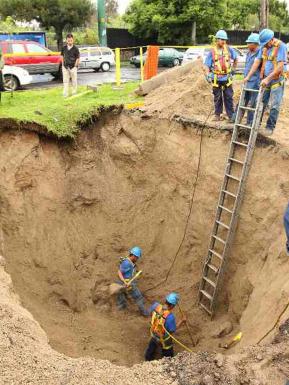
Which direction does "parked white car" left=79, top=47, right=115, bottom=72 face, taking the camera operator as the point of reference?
facing to the left of the viewer

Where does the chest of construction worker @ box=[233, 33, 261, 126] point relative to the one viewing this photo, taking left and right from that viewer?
facing the viewer and to the left of the viewer

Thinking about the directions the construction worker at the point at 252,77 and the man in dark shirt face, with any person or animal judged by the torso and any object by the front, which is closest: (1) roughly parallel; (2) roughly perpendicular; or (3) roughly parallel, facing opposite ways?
roughly perpendicular

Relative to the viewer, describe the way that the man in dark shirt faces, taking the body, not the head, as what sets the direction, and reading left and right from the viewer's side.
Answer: facing the viewer

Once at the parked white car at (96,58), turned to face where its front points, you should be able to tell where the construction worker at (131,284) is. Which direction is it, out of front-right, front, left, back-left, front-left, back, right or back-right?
left

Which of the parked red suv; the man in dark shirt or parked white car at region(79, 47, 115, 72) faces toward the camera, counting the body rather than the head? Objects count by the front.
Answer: the man in dark shirt

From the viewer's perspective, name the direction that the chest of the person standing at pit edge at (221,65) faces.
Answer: toward the camera

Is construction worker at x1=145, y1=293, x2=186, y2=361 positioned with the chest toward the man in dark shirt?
no
